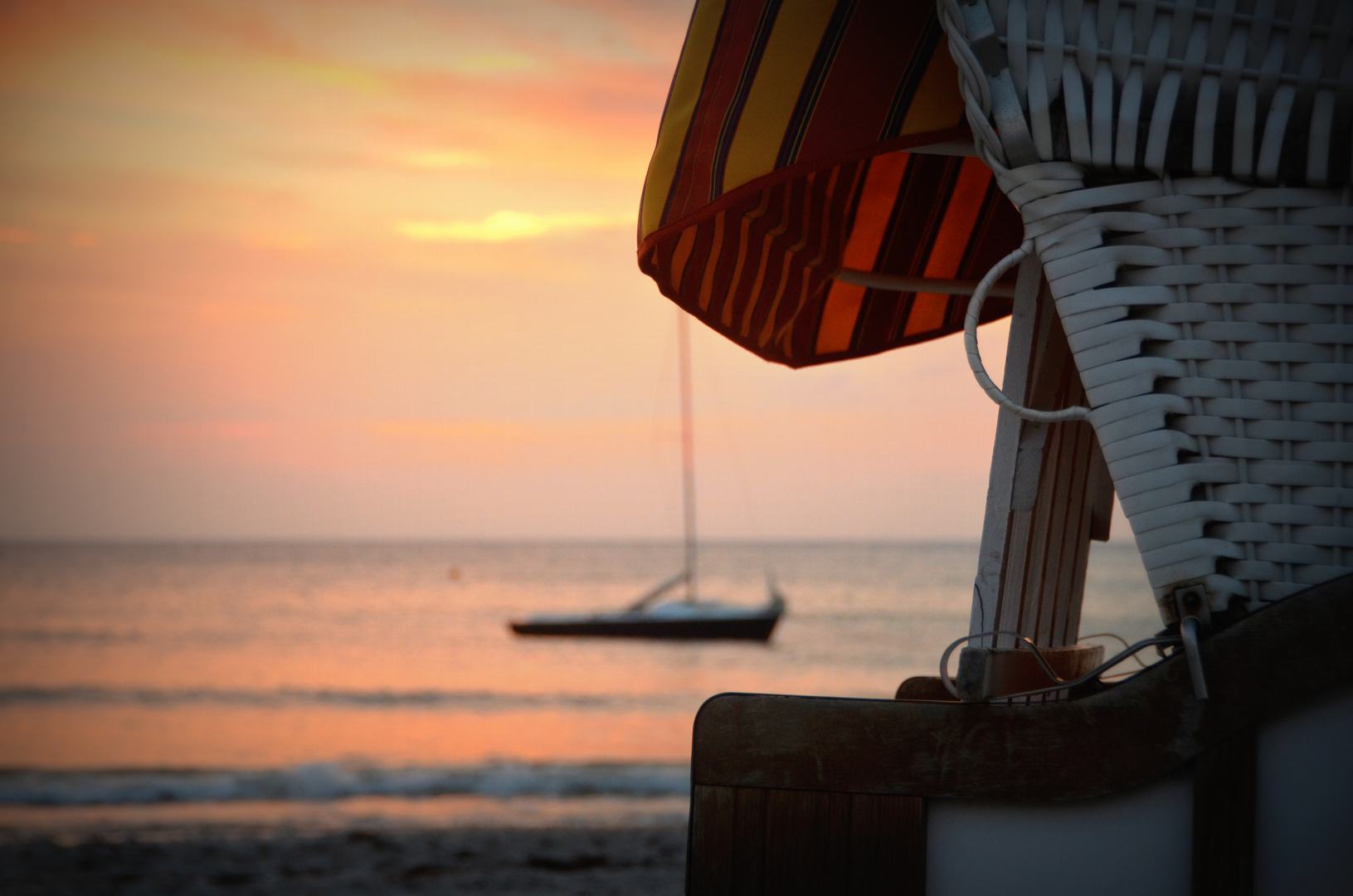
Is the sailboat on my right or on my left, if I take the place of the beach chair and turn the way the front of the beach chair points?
on my right

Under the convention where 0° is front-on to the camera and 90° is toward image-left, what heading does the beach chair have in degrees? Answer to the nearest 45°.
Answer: approximately 90°
